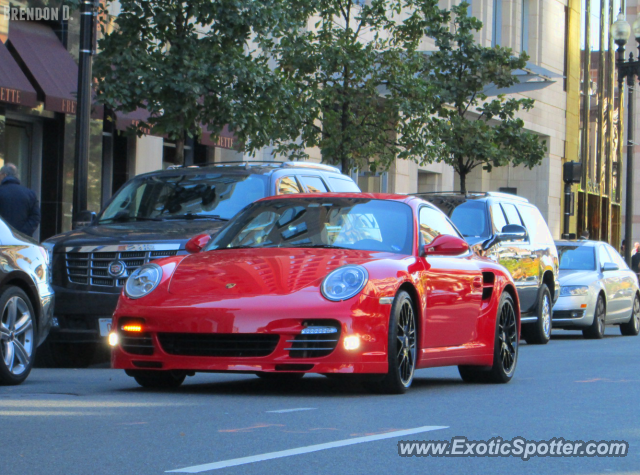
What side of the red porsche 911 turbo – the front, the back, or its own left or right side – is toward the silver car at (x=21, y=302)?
right

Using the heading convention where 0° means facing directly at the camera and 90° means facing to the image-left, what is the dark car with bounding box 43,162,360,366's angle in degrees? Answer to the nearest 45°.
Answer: approximately 45°

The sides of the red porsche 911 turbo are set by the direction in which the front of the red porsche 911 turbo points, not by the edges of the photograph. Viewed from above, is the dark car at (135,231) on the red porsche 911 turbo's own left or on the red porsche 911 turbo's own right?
on the red porsche 911 turbo's own right

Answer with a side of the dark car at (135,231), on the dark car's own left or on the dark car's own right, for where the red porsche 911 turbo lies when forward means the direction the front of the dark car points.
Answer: on the dark car's own left

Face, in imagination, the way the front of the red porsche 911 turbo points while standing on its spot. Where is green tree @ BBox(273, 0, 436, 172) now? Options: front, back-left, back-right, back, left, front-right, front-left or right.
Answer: back-right

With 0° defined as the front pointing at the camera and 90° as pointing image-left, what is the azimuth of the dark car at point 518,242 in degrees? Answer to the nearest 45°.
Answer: approximately 45°

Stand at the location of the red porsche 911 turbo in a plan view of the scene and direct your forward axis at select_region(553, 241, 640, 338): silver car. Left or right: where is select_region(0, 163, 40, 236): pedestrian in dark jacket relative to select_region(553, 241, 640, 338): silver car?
left

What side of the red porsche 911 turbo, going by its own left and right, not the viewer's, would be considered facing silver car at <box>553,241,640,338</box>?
back

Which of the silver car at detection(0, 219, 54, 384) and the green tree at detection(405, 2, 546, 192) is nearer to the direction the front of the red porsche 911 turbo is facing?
the silver car
